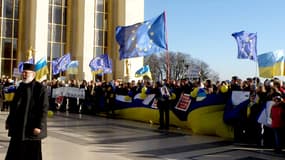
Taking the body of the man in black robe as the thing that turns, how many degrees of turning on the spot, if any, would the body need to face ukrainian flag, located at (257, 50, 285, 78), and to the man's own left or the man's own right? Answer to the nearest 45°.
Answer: approximately 180°

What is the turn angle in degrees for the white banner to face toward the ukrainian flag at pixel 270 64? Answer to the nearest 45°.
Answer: approximately 45° to its left

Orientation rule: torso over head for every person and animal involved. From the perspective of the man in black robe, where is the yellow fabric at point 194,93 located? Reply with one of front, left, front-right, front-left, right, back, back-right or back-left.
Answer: back

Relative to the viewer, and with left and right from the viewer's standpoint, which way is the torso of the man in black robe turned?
facing the viewer and to the left of the viewer

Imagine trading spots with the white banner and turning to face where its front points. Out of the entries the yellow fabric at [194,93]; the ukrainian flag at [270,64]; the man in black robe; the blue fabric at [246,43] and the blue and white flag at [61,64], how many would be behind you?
1

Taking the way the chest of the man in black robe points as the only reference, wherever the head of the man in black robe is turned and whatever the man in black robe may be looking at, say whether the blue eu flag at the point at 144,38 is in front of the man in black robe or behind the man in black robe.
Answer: behind

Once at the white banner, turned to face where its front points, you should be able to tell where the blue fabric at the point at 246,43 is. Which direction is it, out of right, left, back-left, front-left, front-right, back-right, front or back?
front-left

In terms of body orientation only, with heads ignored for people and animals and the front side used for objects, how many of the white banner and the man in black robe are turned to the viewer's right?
0

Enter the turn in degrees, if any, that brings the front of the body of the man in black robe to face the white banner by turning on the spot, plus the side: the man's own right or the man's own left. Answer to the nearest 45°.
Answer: approximately 135° to the man's own right

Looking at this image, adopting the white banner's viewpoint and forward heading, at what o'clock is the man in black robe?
The man in black robe is roughly at 12 o'clock from the white banner.

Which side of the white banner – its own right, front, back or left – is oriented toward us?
front

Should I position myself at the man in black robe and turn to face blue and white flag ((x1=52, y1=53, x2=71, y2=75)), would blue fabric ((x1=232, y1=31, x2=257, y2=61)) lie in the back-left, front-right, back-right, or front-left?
front-right
